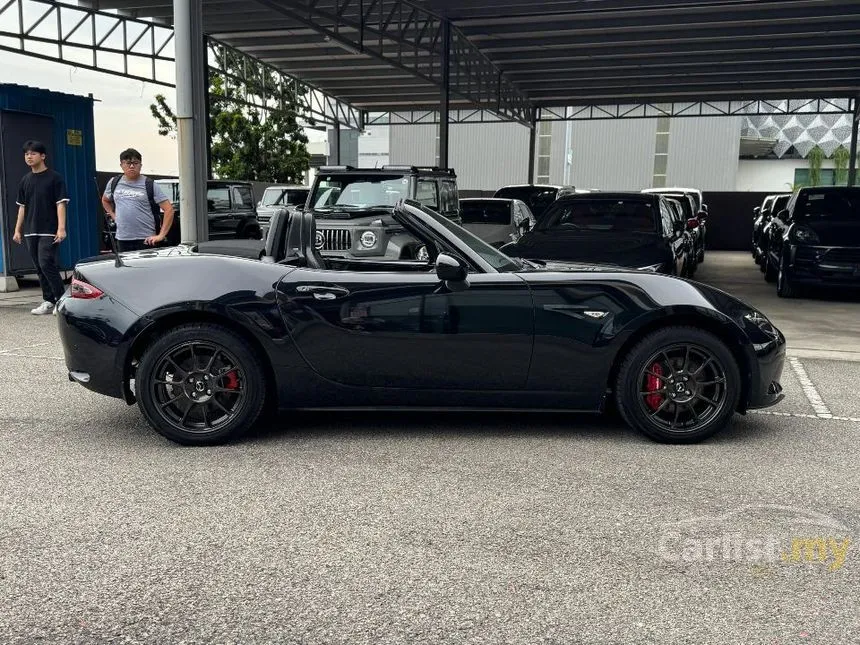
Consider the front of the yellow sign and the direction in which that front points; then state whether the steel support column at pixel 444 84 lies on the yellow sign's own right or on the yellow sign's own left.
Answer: on the yellow sign's own left

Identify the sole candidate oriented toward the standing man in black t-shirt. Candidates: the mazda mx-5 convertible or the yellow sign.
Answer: the yellow sign

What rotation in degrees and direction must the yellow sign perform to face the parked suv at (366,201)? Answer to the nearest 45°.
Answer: approximately 45° to its left

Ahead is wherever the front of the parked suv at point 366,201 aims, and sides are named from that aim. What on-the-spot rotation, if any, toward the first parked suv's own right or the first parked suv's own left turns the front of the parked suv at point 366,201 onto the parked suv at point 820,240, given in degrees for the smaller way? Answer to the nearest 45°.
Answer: approximately 135° to the first parked suv's own left

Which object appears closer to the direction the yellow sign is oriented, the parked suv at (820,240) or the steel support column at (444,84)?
the parked suv

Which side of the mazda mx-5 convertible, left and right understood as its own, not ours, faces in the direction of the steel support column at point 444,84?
left

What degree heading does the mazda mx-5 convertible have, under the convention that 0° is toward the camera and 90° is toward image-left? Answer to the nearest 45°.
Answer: approximately 270°

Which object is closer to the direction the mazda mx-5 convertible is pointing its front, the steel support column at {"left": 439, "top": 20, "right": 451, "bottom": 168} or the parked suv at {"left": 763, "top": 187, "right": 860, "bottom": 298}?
the parked suv

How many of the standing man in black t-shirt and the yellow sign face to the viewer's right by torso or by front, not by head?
0

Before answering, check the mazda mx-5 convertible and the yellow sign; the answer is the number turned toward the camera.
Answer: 1

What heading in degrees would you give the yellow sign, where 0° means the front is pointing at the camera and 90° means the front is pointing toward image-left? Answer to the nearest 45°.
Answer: approximately 0°

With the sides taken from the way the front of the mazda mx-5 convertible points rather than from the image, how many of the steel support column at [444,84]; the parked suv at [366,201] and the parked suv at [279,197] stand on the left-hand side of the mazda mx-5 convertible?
3
